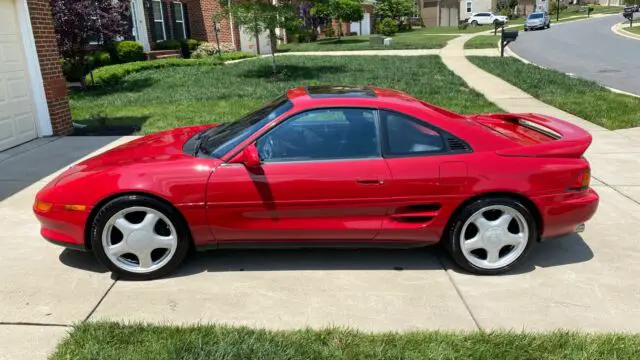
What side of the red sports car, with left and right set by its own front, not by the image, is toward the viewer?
left

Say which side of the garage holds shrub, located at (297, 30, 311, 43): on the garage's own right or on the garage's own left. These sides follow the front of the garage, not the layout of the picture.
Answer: on the garage's own left

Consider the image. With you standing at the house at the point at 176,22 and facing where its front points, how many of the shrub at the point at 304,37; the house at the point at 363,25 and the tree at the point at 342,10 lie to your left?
3

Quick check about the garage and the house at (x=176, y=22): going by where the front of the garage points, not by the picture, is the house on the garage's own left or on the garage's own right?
on the garage's own left

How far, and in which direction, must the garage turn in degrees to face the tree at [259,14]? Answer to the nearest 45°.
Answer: approximately 90° to its left

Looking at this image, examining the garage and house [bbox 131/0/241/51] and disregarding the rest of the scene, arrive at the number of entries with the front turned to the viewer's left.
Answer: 0

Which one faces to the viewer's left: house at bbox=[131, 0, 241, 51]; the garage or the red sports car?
the red sports car

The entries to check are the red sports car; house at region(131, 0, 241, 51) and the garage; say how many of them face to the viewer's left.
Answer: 1

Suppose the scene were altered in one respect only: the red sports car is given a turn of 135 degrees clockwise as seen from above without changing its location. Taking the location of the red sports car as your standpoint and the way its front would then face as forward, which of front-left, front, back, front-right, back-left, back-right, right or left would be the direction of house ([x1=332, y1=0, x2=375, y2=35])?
front-left

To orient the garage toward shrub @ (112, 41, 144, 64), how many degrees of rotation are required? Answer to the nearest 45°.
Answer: approximately 135° to its left

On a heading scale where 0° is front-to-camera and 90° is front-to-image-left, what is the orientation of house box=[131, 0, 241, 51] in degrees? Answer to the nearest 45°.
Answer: approximately 315°

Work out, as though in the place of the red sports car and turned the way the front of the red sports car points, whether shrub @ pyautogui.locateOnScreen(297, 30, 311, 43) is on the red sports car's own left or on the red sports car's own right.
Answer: on the red sports car's own right

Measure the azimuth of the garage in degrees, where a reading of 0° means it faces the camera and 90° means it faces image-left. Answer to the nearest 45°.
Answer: approximately 315°

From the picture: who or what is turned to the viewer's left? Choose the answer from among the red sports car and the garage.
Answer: the red sports car

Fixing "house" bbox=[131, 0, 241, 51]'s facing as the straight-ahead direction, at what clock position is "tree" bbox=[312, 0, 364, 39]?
The tree is roughly at 9 o'clock from the house.

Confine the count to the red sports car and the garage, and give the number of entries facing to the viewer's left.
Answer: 1

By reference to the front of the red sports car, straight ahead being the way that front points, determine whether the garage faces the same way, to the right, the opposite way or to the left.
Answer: the opposite way
